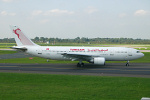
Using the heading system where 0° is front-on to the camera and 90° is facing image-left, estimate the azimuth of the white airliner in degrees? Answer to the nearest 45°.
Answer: approximately 270°
